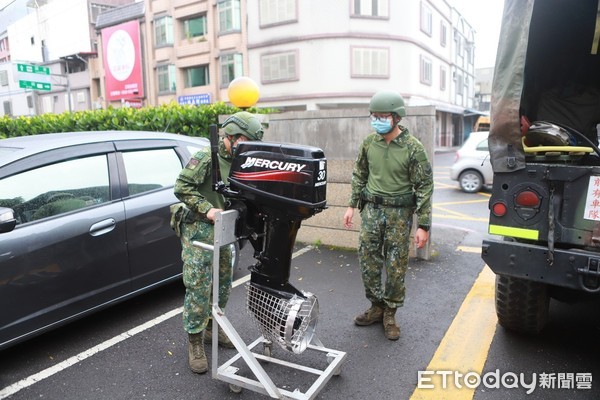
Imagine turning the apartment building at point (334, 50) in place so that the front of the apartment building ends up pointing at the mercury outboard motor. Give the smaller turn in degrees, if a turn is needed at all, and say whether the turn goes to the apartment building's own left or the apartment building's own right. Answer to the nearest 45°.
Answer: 0° — it already faces it

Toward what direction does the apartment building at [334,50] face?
toward the camera

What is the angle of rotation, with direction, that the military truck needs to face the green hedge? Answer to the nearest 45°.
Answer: approximately 45° to its left

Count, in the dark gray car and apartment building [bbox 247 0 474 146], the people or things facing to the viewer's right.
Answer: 0

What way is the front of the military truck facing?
away from the camera

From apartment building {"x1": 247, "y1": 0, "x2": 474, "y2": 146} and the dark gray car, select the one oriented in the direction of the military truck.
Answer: the apartment building

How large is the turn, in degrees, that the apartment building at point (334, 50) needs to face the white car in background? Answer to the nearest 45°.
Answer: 0° — it already faces it

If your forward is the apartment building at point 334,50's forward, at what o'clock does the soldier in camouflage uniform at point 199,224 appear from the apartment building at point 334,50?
The soldier in camouflage uniform is roughly at 12 o'clock from the apartment building.

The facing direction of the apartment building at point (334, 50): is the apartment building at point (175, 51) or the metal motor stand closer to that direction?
the metal motor stand

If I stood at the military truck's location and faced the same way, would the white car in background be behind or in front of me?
in front

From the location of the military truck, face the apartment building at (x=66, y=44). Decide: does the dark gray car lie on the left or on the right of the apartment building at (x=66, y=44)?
left

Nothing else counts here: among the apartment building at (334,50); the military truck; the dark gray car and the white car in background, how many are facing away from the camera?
1
